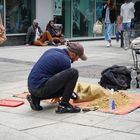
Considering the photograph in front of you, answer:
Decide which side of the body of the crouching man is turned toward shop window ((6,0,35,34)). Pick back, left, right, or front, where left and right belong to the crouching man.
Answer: left

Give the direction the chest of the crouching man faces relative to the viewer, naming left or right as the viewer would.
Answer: facing to the right of the viewer

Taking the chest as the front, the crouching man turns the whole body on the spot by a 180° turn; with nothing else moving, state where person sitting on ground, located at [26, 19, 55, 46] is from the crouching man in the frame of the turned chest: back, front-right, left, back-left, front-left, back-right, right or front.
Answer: right

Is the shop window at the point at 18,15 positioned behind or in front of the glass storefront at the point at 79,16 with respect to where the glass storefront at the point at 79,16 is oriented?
in front

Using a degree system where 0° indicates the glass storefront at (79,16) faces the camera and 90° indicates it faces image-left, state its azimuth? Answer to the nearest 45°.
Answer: approximately 0°

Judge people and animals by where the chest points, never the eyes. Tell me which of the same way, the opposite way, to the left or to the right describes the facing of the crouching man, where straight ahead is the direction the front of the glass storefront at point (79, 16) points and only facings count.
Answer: to the left

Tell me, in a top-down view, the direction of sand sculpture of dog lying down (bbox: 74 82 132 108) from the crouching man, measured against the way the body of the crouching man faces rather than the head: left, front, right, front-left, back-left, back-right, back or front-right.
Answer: front-left

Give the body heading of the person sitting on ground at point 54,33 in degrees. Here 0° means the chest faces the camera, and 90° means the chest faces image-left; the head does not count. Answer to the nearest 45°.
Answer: approximately 315°

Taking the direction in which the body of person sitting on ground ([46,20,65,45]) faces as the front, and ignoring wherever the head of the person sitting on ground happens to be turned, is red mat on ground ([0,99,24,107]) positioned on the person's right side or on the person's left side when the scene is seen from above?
on the person's right side

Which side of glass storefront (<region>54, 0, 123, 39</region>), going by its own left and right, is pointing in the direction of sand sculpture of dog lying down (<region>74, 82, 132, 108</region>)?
front

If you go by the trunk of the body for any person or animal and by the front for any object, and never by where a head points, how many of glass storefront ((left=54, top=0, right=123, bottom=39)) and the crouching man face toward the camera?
1

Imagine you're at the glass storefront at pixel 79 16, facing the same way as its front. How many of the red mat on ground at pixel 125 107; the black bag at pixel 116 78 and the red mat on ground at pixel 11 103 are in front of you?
3

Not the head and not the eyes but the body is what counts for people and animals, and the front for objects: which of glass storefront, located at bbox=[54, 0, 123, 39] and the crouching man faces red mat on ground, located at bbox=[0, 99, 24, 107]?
the glass storefront

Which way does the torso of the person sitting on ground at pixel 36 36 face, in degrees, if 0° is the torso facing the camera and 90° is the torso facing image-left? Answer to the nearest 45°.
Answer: approximately 315°
